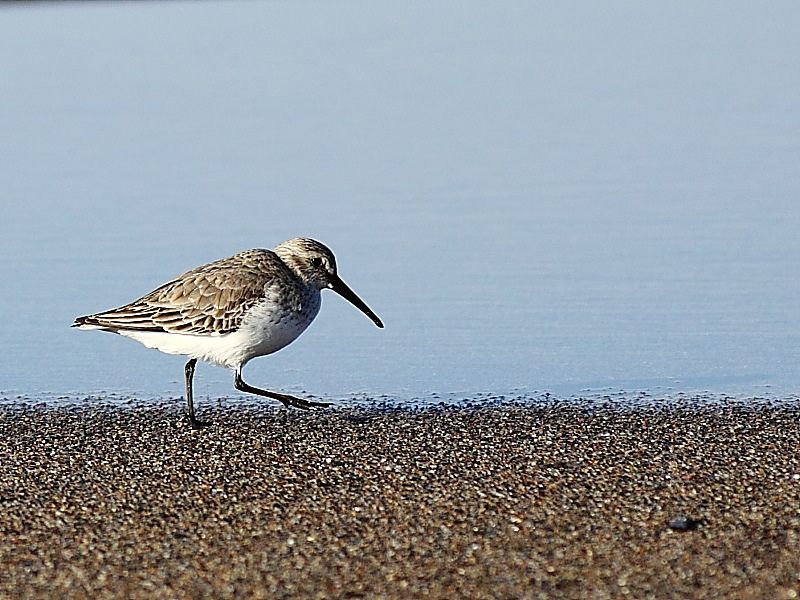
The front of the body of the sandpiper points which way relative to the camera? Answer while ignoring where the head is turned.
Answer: to the viewer's right
